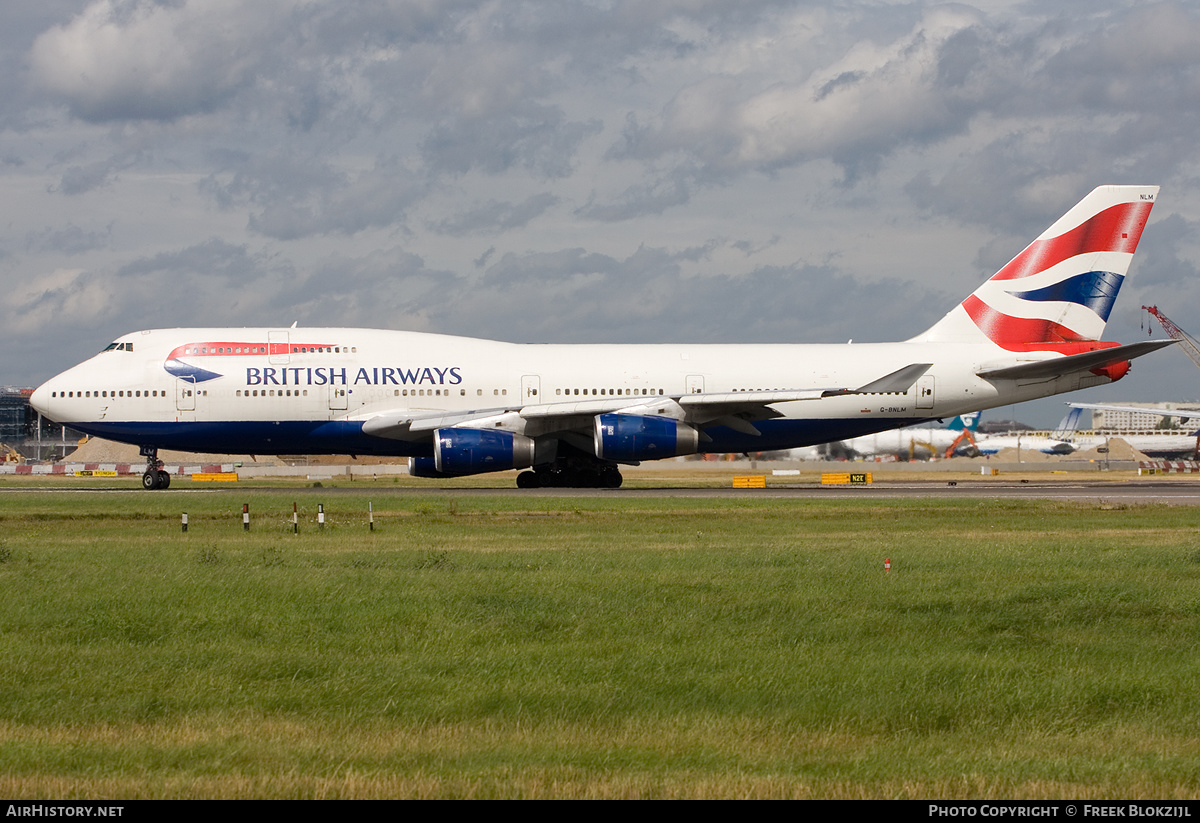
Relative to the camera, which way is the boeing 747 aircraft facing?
to the viewer's left
